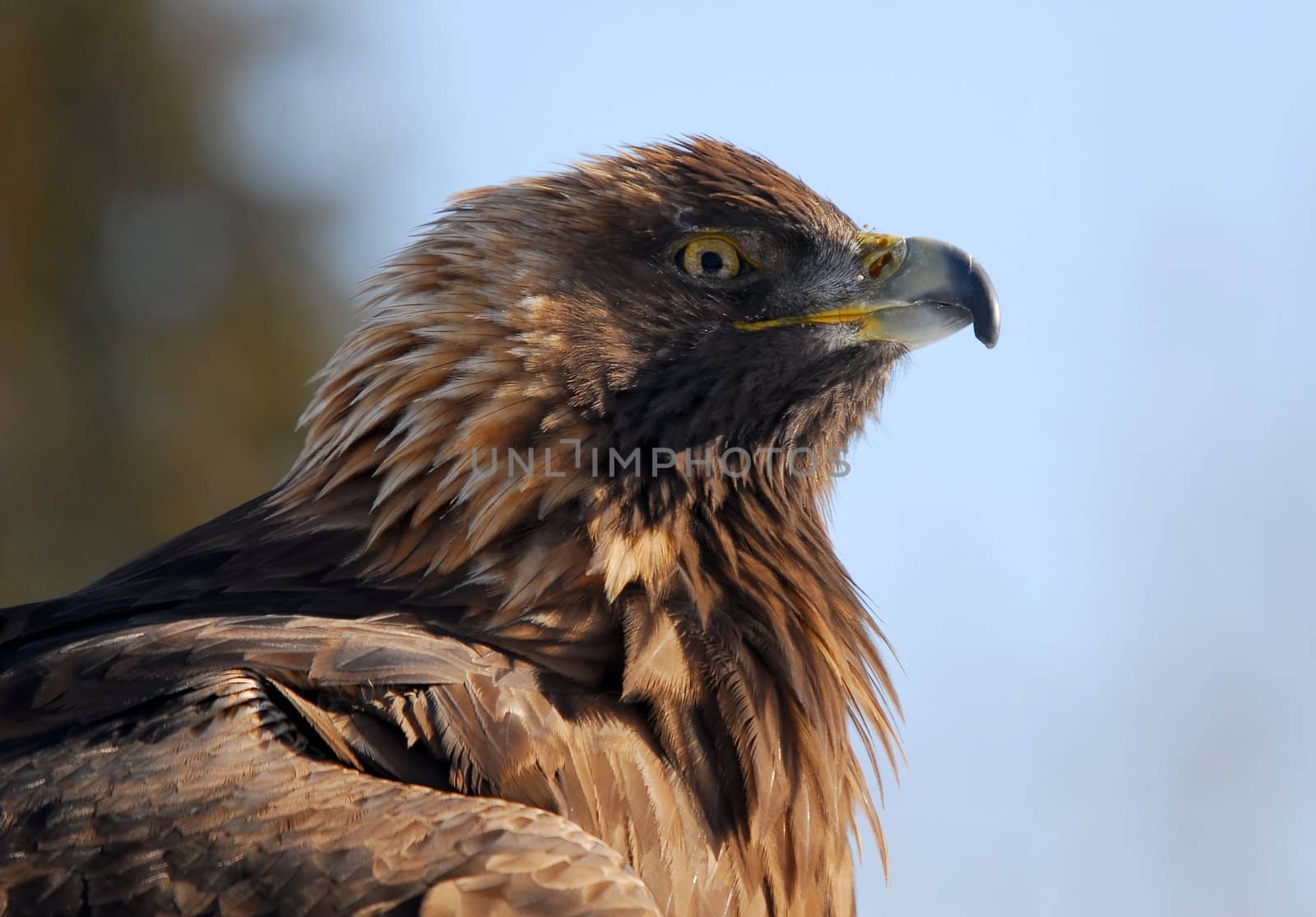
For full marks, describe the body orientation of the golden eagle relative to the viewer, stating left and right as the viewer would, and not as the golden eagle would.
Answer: facing to the right of the viewer
